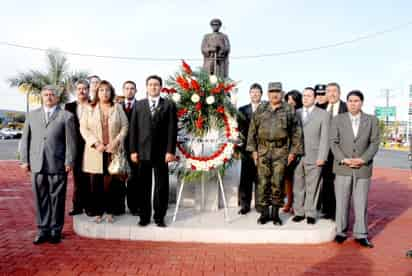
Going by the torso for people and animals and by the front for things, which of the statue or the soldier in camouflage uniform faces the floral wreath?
the statue

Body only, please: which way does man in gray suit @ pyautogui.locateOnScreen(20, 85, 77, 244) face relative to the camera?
toward the camera

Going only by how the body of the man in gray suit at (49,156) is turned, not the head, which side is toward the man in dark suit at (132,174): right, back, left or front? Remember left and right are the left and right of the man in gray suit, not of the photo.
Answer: left

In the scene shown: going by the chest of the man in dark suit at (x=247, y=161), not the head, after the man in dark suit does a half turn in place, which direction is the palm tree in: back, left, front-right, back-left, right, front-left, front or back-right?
front-left

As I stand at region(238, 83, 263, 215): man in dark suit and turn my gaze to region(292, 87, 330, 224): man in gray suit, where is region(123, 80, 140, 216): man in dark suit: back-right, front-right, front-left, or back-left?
back-right

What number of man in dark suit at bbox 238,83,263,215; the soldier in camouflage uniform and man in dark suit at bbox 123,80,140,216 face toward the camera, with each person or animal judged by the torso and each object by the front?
3

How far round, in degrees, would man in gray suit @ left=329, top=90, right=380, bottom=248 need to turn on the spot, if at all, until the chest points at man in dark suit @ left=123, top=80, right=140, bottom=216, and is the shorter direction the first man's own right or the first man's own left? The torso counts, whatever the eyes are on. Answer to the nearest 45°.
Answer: approximately 90° to the first man's own right

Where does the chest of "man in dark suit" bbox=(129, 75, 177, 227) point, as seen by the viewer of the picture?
toward the camera

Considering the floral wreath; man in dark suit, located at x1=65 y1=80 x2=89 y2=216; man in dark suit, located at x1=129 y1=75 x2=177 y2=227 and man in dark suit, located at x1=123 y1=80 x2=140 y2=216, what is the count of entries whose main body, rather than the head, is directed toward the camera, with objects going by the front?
4

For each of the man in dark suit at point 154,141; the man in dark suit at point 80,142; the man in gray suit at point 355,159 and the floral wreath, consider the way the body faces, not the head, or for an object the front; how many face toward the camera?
4

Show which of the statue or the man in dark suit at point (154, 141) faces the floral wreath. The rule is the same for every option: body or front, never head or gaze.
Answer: the statue

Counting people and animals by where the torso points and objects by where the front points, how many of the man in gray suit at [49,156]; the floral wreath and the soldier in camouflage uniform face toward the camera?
3

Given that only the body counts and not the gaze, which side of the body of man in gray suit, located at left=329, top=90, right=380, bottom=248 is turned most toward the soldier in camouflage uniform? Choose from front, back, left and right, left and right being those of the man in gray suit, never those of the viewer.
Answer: right

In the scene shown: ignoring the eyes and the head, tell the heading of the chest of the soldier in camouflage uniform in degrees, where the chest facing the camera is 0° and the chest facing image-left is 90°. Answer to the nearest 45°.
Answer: approximately 0°

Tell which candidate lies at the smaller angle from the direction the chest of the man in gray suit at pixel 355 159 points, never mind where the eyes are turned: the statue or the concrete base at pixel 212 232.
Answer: the concrete base

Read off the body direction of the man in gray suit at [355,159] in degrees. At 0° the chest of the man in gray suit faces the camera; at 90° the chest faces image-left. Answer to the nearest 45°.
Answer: approximately 0°

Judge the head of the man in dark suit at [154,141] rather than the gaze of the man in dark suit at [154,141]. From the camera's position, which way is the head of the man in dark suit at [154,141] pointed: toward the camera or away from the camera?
toward the camera
